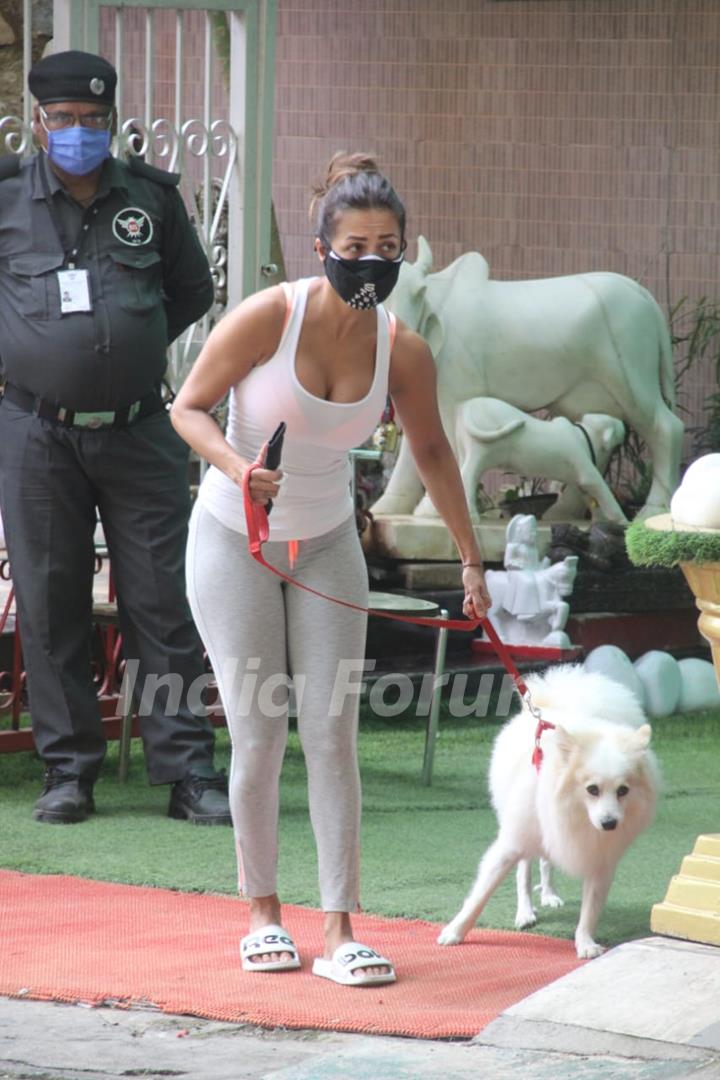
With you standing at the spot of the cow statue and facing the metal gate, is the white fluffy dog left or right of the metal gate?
left

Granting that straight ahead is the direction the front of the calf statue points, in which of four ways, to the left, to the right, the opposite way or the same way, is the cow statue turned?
the opposite way

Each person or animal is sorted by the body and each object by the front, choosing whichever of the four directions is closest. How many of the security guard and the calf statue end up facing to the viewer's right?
1

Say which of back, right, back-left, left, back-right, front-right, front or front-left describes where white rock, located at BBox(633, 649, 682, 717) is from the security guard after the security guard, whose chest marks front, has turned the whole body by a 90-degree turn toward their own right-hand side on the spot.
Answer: back-right

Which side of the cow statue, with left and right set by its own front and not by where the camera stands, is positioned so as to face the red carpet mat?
left

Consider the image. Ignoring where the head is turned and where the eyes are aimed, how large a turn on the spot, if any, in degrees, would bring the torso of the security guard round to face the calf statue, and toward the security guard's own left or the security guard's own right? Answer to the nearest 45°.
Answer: approximately 135° to the security guard's own left

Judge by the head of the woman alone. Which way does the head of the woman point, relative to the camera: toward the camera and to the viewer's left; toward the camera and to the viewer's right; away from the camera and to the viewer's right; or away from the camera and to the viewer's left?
toward the camera and to the viewer's right

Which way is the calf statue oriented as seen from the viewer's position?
to the viewer's right

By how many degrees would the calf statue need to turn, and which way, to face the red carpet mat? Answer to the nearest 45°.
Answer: approximately 90° to its right

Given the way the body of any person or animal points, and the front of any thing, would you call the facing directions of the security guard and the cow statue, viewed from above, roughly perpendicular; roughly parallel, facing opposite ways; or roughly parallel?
roughly perpendicular

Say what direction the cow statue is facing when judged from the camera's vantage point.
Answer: facing to the left of the viewer

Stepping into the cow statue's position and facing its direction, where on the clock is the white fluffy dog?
The white fluffy dog is roughly at 9 o'clock from the cow statue.
